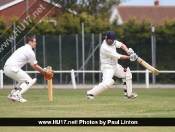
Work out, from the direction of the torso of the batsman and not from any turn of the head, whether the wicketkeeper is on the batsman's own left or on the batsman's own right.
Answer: on the batsman's own right

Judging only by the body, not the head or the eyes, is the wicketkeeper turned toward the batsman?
yes

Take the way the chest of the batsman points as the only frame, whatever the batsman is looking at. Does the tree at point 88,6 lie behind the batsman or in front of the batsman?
behind

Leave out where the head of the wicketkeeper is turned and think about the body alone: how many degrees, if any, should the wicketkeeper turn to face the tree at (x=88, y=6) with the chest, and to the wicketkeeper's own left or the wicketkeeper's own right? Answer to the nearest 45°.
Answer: approximately 90° to the wicketkeeper's own left

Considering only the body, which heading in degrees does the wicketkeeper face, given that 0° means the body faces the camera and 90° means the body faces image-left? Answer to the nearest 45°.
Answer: approximately 270°
